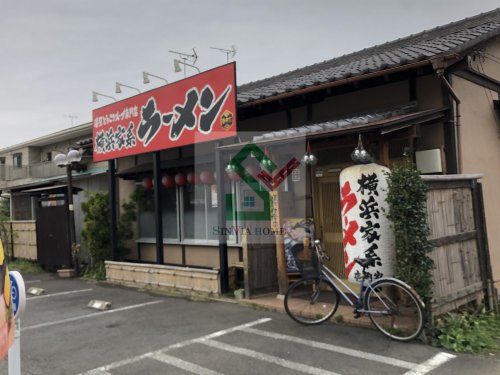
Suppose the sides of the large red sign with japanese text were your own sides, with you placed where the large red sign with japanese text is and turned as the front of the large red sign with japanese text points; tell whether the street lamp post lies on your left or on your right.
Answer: on your right

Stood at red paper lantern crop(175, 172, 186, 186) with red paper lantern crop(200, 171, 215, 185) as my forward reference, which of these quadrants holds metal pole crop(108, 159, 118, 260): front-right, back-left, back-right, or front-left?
back-right

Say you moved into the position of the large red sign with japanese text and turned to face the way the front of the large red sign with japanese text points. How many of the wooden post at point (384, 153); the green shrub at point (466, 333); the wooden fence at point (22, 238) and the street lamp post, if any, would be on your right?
2

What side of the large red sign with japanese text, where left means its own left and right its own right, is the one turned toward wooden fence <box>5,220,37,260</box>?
right

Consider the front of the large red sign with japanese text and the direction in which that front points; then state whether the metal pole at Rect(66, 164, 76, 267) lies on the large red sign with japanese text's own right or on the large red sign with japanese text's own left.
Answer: on the large red sign with japanese text's own right

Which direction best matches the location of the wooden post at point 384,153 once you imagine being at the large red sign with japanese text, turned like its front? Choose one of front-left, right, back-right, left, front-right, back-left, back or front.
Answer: left

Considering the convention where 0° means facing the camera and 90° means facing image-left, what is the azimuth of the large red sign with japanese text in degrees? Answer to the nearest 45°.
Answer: approximately 45°

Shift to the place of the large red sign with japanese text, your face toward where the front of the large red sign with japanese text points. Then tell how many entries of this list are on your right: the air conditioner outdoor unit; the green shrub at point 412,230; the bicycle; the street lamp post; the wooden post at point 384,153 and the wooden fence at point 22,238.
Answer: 2

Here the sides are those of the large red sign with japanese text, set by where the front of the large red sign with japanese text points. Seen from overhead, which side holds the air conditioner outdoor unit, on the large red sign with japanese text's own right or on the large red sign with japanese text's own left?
on the large red sign with japanese text's own left

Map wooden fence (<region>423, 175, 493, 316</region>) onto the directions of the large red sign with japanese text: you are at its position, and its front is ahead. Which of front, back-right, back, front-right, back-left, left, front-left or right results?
left

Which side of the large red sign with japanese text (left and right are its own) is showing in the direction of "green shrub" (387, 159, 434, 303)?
left
